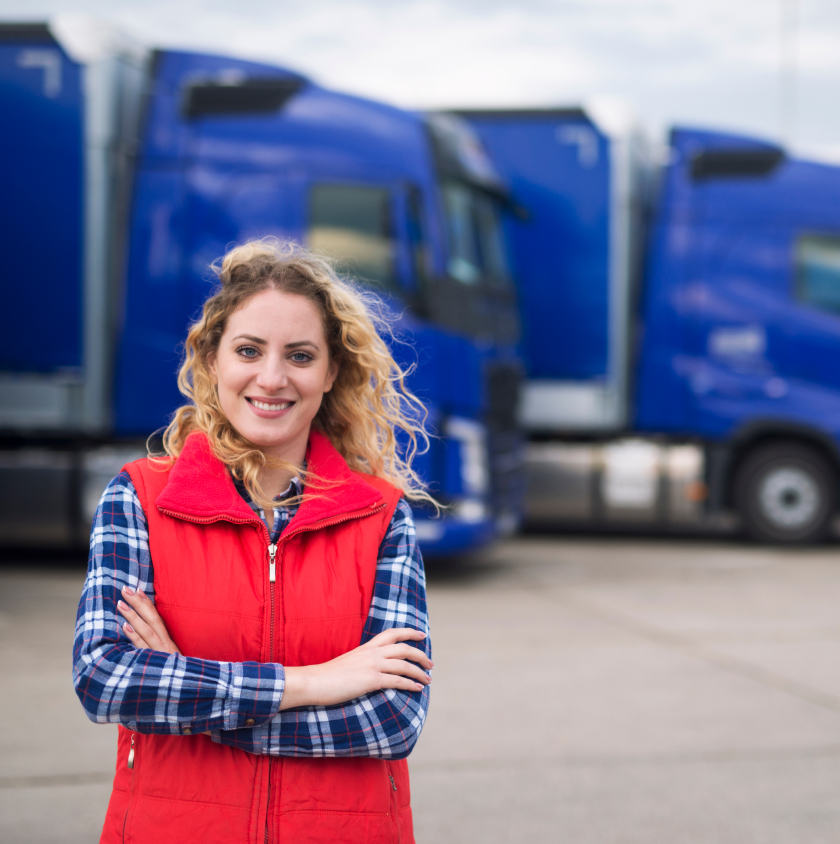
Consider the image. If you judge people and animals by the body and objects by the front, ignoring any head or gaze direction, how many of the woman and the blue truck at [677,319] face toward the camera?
1

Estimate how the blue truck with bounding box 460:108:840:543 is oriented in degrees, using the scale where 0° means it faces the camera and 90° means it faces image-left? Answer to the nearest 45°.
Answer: approximately 270°

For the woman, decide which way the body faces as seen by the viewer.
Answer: toward the camera

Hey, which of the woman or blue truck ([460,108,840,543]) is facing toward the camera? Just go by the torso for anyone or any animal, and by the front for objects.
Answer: the woman

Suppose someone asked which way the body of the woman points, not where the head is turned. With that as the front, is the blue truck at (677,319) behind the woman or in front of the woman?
behind

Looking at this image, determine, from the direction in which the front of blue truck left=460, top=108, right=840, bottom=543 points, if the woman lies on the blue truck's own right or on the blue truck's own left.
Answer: on the blue truck's own right

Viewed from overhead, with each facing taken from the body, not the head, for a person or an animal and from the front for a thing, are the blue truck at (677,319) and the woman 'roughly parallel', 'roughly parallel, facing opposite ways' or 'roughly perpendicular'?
roughly perpendicular

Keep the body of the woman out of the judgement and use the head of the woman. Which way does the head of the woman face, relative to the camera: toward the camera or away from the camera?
toward the camera
